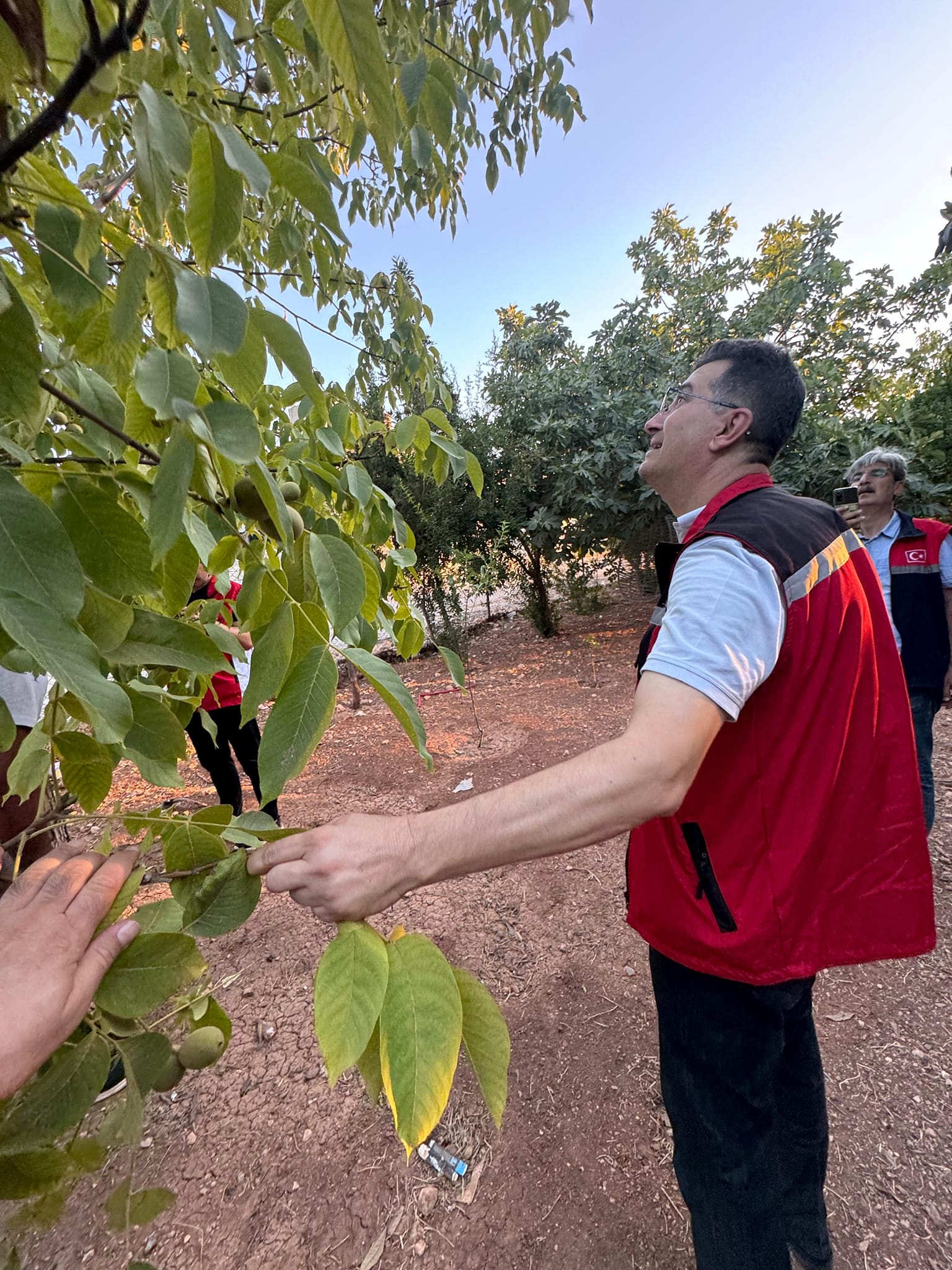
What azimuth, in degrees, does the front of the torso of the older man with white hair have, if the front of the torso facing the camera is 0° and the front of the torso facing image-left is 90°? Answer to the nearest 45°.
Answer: approximately 45°

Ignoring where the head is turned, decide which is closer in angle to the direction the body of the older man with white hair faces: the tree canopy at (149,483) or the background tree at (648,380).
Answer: the tree canopy

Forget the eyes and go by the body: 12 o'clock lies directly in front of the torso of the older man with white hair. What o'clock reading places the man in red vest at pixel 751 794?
The man in red vest is roughly at 11 o'clock from the older man with white hair.

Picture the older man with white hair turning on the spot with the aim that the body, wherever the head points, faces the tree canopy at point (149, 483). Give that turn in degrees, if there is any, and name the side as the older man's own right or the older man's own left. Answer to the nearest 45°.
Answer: approximately 45° to the older man's own left

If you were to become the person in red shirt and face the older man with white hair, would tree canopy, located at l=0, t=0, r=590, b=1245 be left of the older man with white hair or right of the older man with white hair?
right

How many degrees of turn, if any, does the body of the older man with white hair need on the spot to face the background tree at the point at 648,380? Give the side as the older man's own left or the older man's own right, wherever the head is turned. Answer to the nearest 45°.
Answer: approximately 90° to the older man's own right

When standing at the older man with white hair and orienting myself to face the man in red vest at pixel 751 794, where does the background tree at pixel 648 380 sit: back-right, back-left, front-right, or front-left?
back-right
